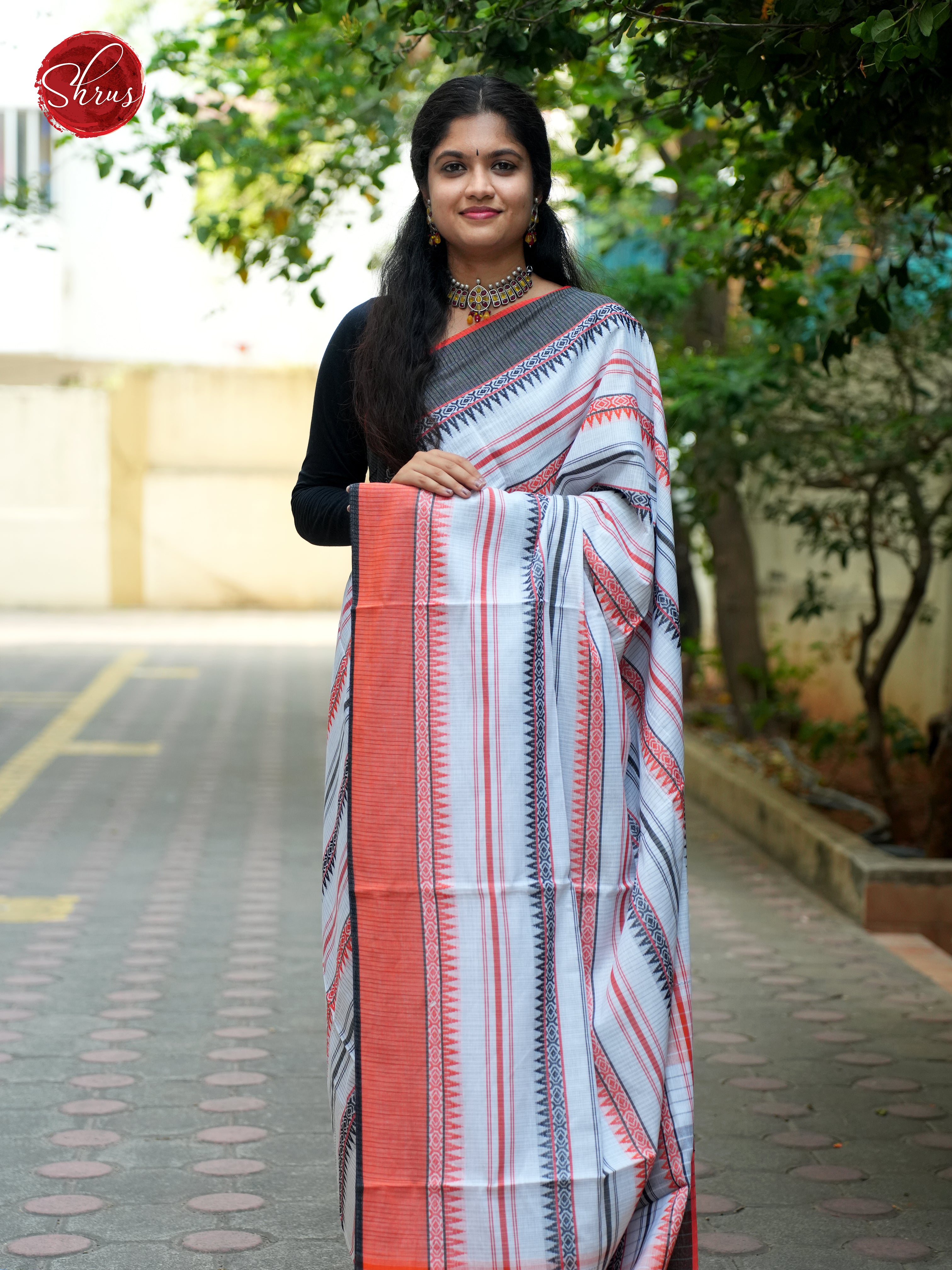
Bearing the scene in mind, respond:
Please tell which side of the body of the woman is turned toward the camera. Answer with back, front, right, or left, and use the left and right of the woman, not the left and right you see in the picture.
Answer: front

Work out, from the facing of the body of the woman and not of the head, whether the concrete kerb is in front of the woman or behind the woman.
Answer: behind
